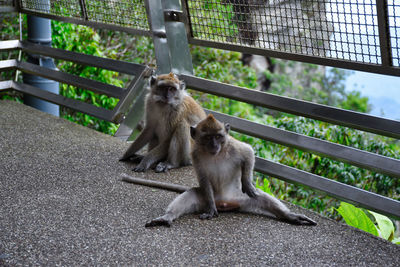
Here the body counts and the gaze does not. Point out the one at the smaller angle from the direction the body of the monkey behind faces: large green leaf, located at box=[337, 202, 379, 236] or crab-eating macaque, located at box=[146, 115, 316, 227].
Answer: the crab-eating macaque

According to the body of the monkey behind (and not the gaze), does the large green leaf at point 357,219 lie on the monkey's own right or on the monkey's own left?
on the monkey's own left

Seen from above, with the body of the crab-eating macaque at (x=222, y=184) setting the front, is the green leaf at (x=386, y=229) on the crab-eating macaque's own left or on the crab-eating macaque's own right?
on the crab-eating macaque's own left

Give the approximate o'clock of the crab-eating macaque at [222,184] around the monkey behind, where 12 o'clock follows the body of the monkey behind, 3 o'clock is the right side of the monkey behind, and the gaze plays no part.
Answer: The crab-eating macaque is roughly at 10 o'clock from the monkey behind.

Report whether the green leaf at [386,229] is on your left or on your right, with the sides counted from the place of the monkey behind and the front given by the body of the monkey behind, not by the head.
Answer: on your left

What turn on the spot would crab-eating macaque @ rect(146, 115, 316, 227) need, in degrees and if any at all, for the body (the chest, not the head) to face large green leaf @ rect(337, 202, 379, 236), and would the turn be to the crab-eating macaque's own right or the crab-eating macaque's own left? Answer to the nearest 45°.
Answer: approximately 90° to the crab-eating macaque's own left

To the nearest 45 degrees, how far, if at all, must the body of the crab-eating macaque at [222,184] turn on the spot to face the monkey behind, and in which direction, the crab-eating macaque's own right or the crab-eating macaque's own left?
approximately 180°

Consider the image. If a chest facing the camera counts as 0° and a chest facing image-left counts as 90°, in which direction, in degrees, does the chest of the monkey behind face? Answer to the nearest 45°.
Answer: approximately 45°

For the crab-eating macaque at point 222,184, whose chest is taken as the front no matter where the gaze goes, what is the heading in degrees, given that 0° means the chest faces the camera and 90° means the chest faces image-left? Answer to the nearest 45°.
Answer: approximately 0°
